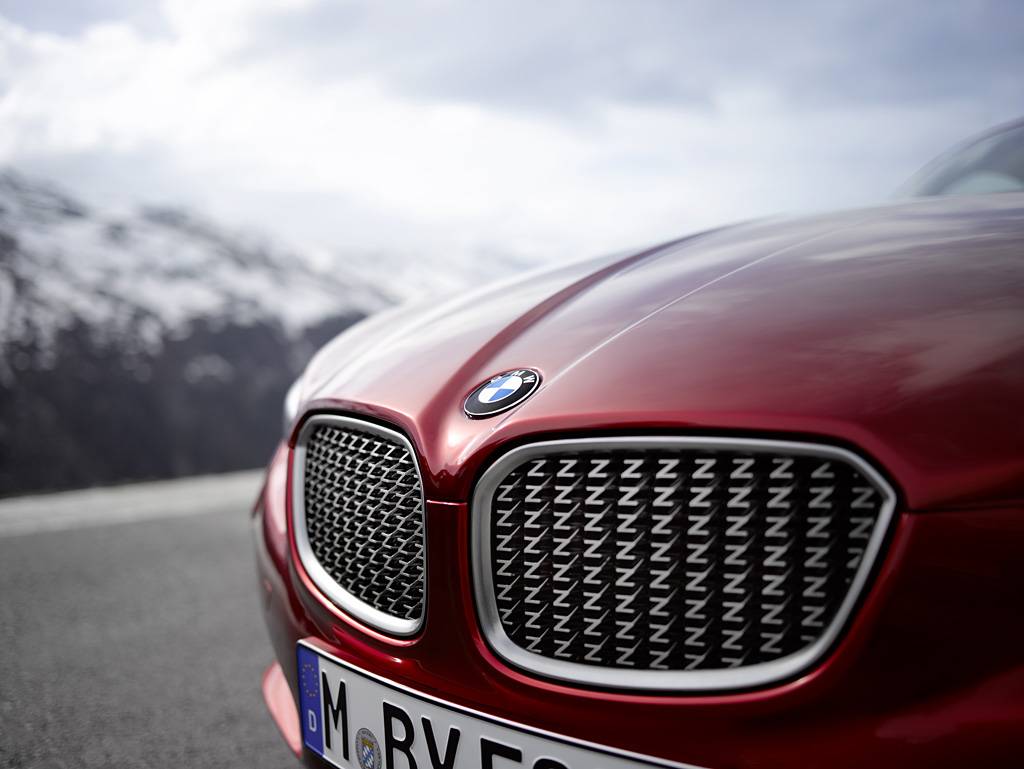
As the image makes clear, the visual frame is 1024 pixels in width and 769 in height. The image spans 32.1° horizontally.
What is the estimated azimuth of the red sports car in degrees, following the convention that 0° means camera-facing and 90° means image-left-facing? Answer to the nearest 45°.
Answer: approximately 45°
